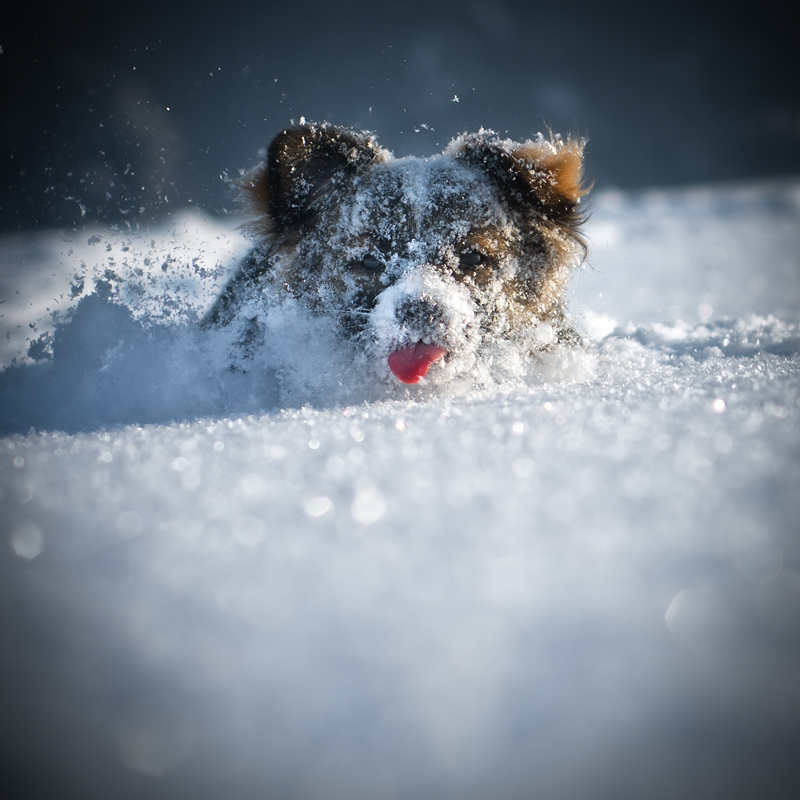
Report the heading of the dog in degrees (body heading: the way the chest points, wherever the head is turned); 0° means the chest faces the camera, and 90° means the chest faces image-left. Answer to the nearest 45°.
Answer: approximately 0°
